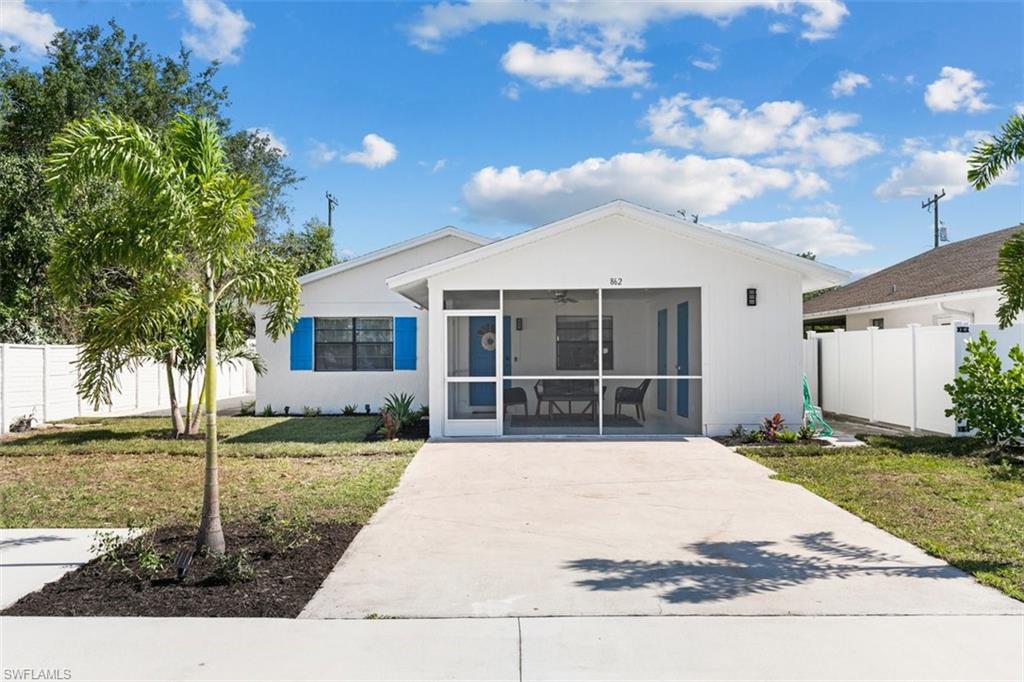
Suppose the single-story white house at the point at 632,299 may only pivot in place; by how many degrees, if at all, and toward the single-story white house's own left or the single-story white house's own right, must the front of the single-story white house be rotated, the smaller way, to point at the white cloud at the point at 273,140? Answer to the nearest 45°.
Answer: approximately 135° to the single-story white house's own right

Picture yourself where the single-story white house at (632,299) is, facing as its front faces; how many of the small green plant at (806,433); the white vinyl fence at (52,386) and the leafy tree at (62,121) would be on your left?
1

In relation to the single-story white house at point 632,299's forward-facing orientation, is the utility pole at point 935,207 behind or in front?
behind

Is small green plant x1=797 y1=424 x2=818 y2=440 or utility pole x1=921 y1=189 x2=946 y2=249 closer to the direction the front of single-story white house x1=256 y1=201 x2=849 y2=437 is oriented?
the small green plant

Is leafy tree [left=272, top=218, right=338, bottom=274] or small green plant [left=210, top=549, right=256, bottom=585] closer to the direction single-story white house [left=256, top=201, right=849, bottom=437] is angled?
the small green plant

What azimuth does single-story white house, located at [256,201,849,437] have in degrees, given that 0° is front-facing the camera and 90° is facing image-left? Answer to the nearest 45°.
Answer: approximately 0°

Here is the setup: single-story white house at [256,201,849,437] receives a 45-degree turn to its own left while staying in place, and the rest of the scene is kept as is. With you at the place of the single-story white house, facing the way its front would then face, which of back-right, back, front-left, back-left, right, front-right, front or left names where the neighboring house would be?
left

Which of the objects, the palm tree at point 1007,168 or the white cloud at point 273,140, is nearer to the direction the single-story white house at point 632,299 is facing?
the palm tree

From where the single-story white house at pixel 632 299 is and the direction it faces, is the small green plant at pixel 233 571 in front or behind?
in front

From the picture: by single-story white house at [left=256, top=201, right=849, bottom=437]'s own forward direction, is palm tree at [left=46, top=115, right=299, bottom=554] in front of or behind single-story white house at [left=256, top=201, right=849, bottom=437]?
in front
